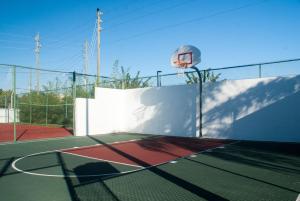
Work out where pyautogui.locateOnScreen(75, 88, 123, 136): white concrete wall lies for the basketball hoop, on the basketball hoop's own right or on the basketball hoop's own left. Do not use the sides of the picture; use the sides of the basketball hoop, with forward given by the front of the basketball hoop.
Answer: on the basketball hoop's own right

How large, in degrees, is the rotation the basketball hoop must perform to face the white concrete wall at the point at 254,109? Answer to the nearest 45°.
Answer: approximately 135° to its left

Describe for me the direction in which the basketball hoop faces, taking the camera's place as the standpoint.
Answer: facing the viewer and to the left of the viewer
